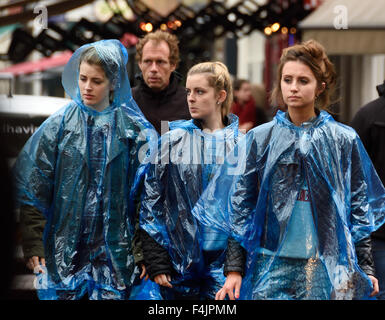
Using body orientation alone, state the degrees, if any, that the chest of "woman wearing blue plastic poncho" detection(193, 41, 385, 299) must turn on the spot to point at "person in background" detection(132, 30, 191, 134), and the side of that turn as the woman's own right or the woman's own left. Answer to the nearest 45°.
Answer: approximately 135° to the woman's own right

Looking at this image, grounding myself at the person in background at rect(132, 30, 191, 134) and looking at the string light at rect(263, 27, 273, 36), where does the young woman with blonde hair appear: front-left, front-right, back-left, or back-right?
back-right

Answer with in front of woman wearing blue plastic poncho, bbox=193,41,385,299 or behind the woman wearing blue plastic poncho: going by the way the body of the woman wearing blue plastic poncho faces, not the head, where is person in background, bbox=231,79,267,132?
behind

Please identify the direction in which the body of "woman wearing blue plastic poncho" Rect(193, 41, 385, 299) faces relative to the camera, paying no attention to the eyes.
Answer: toward the camera

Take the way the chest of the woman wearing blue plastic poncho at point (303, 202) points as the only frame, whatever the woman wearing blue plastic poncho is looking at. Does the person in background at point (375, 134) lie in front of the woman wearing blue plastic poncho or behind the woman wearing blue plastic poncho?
behind

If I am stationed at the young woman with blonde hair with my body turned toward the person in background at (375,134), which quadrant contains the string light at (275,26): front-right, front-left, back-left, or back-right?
front-left

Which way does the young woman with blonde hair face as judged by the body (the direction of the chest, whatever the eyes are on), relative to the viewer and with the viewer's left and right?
facing the viewer

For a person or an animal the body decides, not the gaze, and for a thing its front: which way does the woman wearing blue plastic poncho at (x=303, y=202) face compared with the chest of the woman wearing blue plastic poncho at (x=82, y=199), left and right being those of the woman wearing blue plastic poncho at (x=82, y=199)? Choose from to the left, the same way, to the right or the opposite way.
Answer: the same way

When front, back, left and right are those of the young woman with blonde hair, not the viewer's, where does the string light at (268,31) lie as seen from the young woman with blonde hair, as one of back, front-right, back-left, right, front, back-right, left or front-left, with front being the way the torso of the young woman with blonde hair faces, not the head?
back

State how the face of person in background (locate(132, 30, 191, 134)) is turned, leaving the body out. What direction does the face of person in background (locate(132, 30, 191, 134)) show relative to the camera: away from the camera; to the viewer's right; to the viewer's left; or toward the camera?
toward the camera

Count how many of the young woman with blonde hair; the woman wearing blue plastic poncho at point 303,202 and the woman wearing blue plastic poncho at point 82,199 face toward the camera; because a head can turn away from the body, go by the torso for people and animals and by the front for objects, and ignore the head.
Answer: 3

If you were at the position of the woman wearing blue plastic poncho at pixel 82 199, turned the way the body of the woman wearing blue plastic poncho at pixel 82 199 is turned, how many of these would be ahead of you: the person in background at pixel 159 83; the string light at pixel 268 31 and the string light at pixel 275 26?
0

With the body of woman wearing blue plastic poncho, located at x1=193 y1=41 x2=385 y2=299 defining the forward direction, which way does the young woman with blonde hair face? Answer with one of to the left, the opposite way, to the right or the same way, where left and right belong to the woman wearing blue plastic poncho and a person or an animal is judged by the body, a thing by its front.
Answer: the same way
